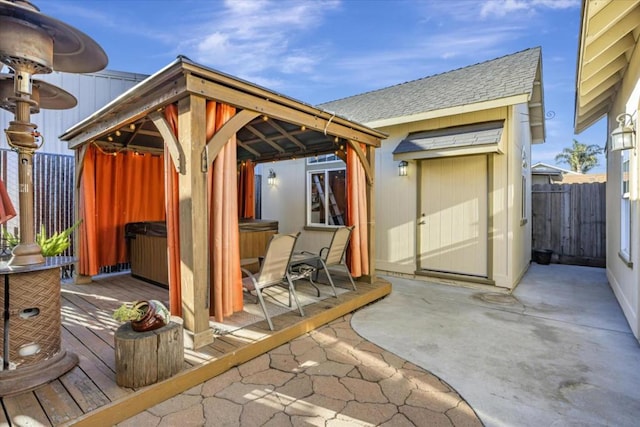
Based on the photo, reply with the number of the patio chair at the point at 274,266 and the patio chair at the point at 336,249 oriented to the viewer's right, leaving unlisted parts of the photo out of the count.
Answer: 0

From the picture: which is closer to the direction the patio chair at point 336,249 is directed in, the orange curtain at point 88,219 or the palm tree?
the orange curtain
